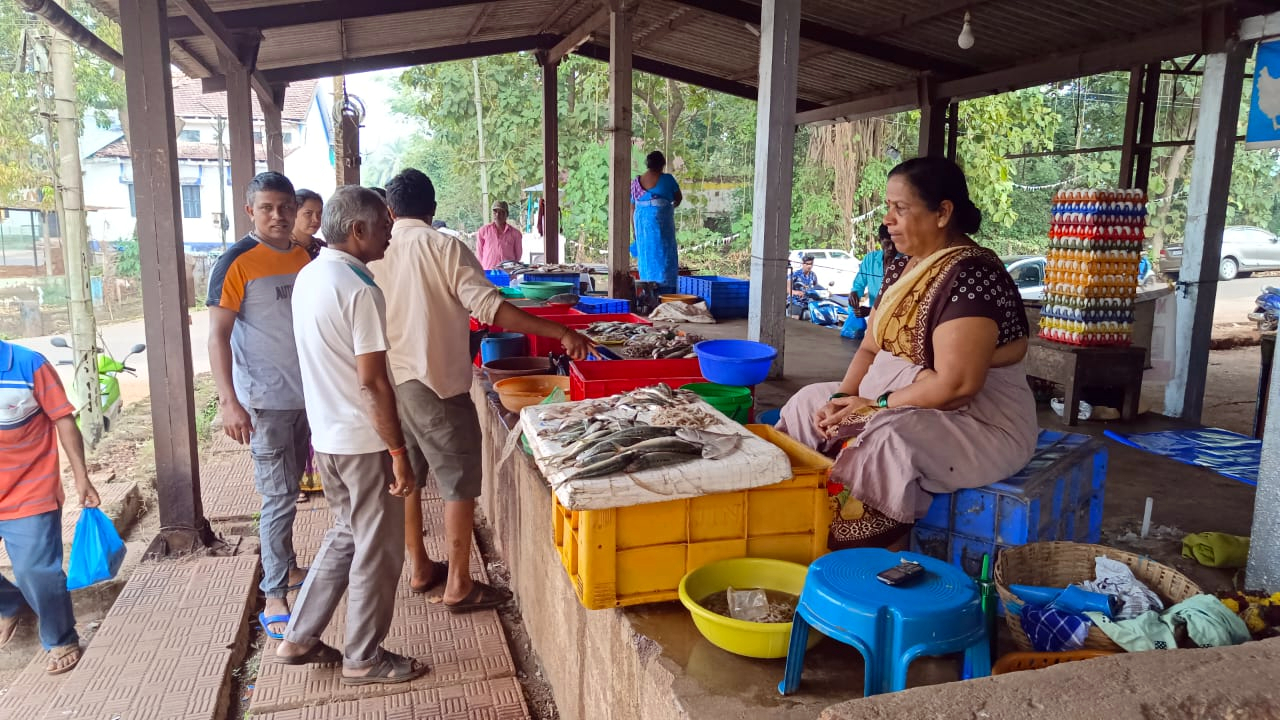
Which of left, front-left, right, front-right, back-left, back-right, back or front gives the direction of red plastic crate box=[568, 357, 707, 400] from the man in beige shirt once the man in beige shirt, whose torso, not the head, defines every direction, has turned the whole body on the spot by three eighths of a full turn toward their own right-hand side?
left

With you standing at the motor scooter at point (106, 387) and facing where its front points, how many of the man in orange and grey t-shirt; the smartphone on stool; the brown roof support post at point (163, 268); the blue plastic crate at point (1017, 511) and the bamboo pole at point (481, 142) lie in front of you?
4

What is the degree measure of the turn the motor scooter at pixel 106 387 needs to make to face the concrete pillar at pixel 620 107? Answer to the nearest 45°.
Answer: approximately 45° to its left

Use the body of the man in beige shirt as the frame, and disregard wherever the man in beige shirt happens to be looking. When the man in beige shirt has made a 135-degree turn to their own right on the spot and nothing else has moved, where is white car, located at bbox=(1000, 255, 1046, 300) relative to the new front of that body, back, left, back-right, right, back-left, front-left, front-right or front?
back-left

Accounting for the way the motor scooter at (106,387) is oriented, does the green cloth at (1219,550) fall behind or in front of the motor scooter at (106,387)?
in front

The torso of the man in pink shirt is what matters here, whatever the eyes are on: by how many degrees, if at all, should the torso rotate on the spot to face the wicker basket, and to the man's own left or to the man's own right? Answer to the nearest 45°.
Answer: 0° — they already face it

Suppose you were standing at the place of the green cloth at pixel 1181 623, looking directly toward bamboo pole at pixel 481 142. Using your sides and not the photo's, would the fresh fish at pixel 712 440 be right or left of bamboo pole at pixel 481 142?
left

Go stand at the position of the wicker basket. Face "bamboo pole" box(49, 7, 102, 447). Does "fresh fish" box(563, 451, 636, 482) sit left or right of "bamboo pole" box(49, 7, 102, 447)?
left

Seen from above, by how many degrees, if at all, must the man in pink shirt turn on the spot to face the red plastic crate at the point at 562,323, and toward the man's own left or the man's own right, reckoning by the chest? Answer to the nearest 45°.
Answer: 0° — they already face it

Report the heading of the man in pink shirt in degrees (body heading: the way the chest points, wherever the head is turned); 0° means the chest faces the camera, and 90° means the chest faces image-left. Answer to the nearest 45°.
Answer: approximately 0°

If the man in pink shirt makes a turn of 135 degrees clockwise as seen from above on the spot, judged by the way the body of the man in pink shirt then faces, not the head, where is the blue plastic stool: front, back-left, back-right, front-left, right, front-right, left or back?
back-left

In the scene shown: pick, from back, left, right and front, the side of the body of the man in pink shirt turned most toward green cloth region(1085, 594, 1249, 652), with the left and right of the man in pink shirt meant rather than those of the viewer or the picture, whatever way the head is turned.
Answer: front

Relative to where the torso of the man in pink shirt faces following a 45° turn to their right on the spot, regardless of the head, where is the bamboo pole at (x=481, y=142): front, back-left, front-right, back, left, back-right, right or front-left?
back-right
